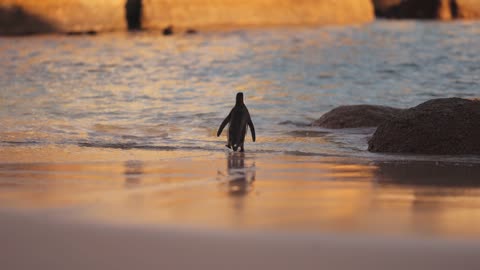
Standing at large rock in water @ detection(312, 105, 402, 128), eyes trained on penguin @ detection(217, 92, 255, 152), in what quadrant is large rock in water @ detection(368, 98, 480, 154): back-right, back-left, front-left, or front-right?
front-left

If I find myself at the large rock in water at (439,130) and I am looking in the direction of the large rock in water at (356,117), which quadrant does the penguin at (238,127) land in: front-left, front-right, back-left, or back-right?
front-left

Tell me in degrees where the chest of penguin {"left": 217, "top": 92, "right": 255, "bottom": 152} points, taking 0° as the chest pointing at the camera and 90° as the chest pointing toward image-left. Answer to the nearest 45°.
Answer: approximately 180°

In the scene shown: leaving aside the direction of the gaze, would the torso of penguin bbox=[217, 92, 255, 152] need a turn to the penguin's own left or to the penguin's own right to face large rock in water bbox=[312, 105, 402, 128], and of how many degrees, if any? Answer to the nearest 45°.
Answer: approximately 45° to the penguin's own right

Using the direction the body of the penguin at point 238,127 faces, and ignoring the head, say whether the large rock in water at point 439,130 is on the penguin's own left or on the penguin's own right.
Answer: on the penguin's own right

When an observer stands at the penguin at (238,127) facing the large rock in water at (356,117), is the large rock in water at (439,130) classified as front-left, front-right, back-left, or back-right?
front-right
